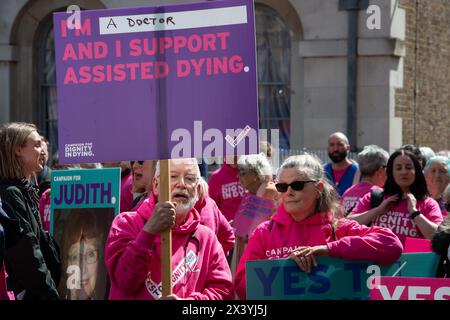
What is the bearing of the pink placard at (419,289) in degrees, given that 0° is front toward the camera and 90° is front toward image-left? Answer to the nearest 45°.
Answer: approximately 0°

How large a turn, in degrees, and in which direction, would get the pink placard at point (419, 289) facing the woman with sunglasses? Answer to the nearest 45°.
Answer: approximately 135° to its right
